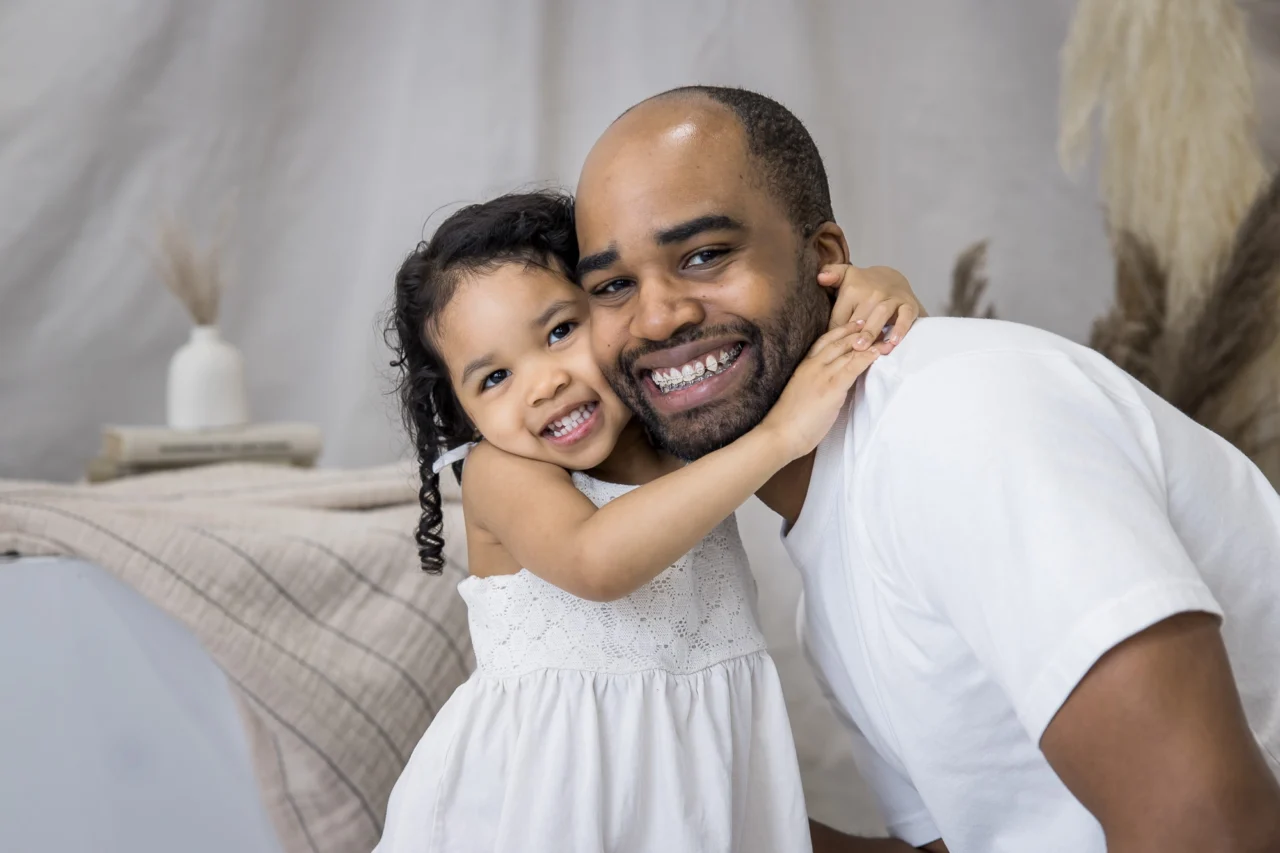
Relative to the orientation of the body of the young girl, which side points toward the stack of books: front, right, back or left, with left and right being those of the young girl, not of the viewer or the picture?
back

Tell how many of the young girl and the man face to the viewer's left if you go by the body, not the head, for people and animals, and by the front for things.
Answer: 1

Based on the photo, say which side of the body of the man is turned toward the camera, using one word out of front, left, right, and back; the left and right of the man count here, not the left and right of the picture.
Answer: left

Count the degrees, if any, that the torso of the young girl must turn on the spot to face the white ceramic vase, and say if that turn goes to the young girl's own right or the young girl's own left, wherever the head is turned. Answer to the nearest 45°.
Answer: approximately 180°

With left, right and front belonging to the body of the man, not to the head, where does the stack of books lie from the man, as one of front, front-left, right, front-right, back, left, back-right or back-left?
front-right

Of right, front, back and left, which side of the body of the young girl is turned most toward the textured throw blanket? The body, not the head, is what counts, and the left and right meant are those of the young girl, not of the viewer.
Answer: back

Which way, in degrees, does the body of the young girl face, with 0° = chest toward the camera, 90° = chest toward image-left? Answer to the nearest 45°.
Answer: approximately 315°

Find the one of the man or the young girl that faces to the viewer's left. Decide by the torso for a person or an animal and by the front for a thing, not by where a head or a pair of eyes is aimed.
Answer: the man

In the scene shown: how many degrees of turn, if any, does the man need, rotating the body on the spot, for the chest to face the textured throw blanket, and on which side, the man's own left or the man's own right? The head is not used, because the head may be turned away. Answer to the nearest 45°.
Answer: approximately 45° to the man's own right
